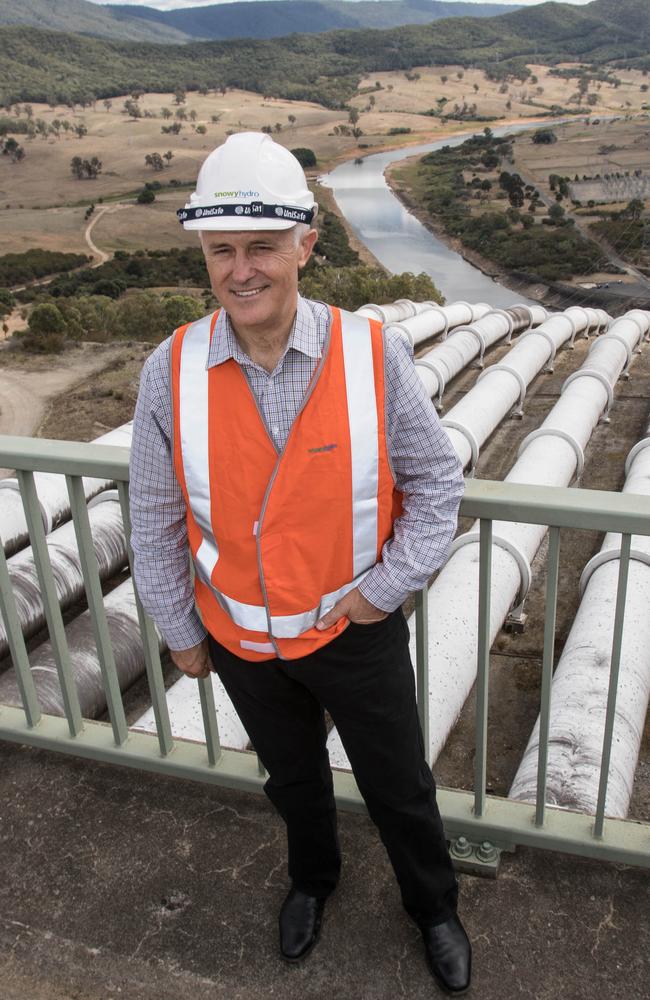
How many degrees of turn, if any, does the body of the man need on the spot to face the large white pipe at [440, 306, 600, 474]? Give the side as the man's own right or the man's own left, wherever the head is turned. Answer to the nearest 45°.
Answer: approximately 180°

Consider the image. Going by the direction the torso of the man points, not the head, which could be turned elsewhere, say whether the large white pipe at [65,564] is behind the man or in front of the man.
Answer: behind

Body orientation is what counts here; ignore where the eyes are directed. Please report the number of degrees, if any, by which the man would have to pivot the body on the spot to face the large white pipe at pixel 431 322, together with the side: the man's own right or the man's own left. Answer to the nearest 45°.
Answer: approximately 180°

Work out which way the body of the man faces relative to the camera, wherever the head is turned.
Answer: toward the camera

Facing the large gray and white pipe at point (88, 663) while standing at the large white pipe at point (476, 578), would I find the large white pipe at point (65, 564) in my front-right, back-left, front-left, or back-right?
front-right

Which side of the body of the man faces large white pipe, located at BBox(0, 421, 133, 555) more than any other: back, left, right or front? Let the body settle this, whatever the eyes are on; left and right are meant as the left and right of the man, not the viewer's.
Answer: back

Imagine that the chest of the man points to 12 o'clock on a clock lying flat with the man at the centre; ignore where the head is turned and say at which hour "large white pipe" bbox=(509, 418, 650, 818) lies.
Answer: The large white pipe is roughly at 7 o'clock from the man.

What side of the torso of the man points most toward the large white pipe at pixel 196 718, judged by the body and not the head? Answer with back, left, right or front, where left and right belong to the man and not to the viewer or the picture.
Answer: back

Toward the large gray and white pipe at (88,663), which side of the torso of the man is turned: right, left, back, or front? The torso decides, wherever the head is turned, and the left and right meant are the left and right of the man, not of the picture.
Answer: back

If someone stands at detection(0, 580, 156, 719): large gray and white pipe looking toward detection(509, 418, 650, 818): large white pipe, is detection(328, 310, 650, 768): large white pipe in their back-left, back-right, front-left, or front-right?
front-left

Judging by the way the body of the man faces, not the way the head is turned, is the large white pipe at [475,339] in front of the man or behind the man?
behind

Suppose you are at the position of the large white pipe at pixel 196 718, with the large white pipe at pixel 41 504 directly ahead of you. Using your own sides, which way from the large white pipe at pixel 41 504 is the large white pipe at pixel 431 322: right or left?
right
